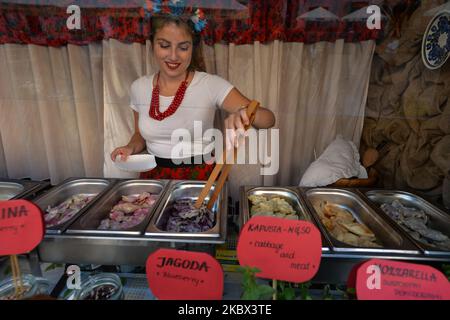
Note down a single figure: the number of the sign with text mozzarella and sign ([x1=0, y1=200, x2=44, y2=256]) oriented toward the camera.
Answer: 2

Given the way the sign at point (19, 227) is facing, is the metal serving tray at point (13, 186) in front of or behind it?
behind

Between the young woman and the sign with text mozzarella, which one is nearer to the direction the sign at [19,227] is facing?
the sign with text mozzarella

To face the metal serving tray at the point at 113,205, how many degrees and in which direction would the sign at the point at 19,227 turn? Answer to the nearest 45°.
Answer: approximately 135° to its left

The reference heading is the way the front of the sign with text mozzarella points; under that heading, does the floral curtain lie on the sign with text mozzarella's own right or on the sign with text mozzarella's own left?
on the sign with text mozzarella's own right

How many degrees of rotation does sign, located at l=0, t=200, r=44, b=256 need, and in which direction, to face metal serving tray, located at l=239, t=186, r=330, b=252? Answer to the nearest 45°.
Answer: approximately 90° to its left

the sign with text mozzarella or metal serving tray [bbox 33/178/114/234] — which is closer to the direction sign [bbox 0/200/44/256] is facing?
the sign with text mozzarella

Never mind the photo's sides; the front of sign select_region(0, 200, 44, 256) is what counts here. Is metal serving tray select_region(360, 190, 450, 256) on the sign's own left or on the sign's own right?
on the sign's own left

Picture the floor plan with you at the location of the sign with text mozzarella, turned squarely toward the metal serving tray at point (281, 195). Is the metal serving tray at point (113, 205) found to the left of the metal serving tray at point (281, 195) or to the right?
left

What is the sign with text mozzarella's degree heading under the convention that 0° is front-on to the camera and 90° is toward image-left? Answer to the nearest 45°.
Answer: approximately 0°

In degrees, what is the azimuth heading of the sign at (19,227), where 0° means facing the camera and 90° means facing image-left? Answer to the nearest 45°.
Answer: approximately 0°

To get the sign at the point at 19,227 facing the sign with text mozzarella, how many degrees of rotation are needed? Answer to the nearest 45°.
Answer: approximately 45° to its left

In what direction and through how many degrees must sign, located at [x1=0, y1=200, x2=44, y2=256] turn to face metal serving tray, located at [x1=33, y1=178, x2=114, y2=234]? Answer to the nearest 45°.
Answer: approximately 180°

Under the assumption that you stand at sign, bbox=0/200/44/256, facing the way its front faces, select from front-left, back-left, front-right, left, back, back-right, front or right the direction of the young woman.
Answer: back-left
